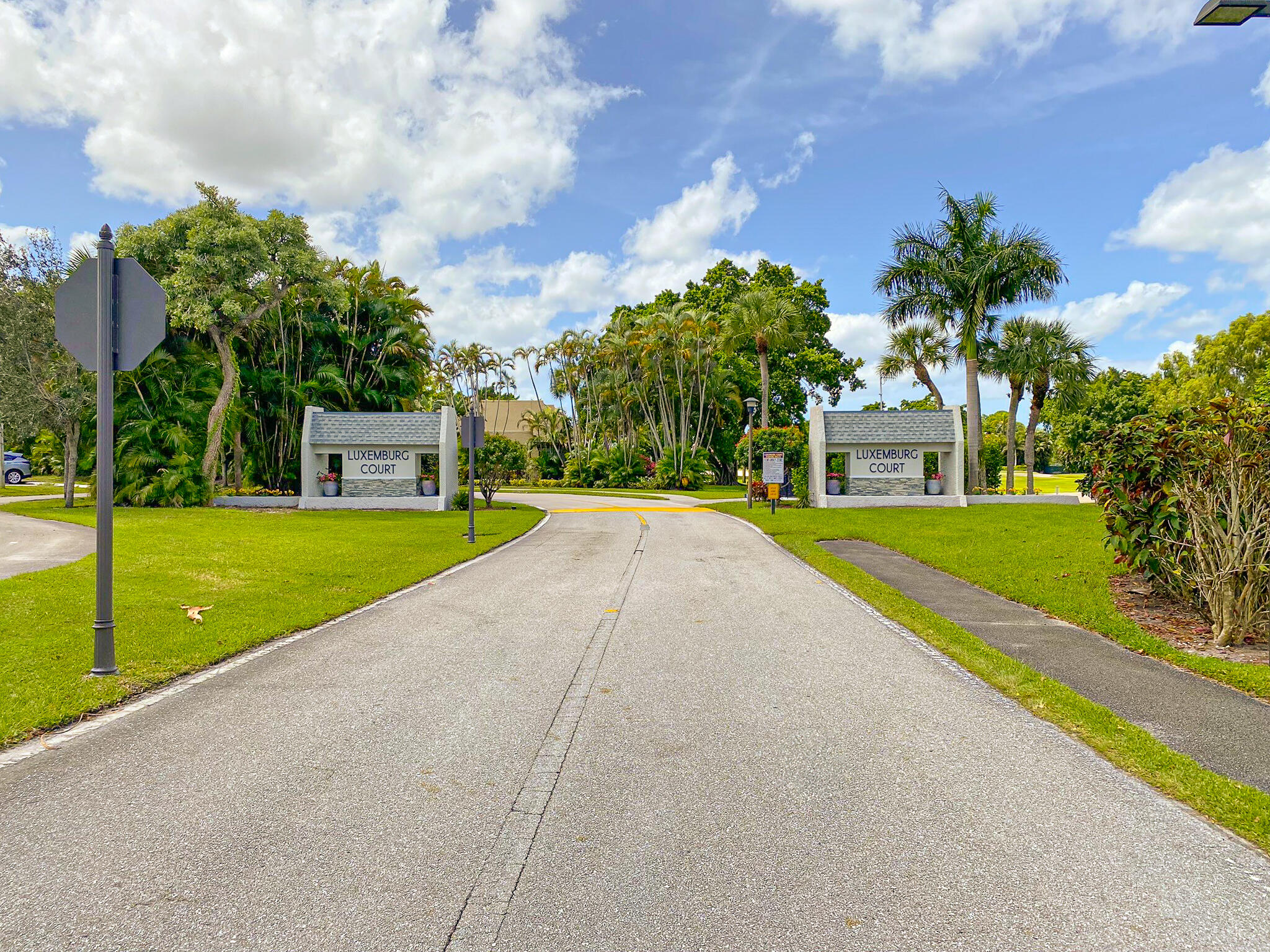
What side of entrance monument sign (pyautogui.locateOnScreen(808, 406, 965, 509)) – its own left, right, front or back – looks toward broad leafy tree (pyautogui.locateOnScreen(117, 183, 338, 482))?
right

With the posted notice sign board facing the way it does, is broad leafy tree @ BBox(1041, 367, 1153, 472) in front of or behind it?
behind

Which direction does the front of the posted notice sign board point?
toward the camera

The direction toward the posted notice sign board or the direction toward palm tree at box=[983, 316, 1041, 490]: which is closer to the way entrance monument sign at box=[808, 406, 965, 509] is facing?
the posted notice sign board

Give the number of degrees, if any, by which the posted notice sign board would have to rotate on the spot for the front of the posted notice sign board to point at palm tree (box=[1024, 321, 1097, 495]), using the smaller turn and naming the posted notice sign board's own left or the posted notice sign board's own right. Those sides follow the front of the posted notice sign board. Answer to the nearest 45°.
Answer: approximately 135° to the posted notice sign board's own left

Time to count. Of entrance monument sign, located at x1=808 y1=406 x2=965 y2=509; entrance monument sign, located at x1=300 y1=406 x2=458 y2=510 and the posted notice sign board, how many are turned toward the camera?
3

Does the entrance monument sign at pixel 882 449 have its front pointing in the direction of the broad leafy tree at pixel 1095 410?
no

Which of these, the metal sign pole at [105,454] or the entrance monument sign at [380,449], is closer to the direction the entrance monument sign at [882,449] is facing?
the metal sign pole

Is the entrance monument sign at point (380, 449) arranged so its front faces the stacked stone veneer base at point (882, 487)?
no

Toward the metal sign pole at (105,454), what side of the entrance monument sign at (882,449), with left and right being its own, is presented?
front

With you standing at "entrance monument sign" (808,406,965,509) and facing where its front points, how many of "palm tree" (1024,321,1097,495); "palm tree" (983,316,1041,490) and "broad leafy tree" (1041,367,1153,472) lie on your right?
0

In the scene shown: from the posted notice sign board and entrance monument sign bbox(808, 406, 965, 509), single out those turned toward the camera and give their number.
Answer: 2

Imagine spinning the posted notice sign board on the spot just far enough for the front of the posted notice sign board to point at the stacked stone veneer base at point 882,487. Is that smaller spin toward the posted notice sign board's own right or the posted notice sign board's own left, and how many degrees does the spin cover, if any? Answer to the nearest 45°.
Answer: approximately 135° to the posted notice sign board's own left

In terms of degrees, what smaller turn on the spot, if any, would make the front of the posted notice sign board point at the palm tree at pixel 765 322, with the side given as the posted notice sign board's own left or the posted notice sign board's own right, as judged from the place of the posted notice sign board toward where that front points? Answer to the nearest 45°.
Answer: approximately 180°

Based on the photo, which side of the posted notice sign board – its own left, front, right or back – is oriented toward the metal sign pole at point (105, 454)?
front

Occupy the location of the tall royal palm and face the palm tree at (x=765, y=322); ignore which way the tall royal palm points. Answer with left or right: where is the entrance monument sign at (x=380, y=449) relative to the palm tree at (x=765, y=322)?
left

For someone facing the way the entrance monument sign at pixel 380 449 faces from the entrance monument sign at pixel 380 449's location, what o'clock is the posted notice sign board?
The posted notice sign board is roughly at 10 o'clock from the entrance monument sign.

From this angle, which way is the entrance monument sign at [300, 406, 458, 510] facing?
toward the camera

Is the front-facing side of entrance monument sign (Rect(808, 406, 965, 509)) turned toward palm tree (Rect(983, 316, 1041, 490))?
no

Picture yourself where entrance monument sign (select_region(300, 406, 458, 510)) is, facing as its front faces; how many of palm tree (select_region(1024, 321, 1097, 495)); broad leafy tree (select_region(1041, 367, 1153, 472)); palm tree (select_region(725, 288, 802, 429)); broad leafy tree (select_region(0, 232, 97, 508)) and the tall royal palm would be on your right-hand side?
1

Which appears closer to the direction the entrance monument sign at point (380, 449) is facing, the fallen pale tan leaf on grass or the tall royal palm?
the fallen pale tan leaf on grass
